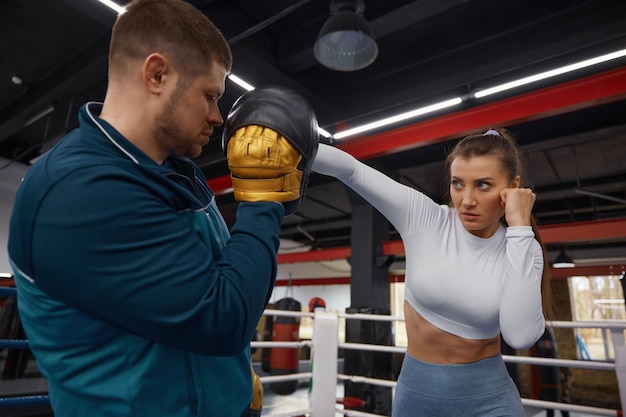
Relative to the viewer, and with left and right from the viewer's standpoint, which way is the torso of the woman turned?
facing the viewer and to the left of the viewer

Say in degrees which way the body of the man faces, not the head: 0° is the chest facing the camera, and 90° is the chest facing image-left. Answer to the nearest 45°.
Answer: approximately 270°

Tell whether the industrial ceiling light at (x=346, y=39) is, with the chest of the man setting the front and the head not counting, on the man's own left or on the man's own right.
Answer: on the man's own left

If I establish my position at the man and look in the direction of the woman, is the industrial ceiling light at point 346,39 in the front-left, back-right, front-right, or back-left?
front-left

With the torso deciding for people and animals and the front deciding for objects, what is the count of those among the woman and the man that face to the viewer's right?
1

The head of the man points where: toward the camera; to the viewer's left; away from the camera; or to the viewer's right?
to the viewer's right

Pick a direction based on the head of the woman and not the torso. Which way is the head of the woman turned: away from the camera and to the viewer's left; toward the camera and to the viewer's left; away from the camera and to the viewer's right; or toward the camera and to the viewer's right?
toward the camera and to the viewer's left

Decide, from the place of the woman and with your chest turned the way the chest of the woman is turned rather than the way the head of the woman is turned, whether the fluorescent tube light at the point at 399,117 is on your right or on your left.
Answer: on your right

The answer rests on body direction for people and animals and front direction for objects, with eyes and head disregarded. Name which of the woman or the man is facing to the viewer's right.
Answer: the man

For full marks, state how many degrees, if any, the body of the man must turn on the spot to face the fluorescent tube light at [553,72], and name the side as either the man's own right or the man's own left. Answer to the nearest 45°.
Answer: approximately 45° to the man's own left

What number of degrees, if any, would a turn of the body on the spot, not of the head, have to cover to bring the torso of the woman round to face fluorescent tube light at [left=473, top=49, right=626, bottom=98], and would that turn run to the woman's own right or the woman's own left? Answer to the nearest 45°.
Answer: approximately 180°
